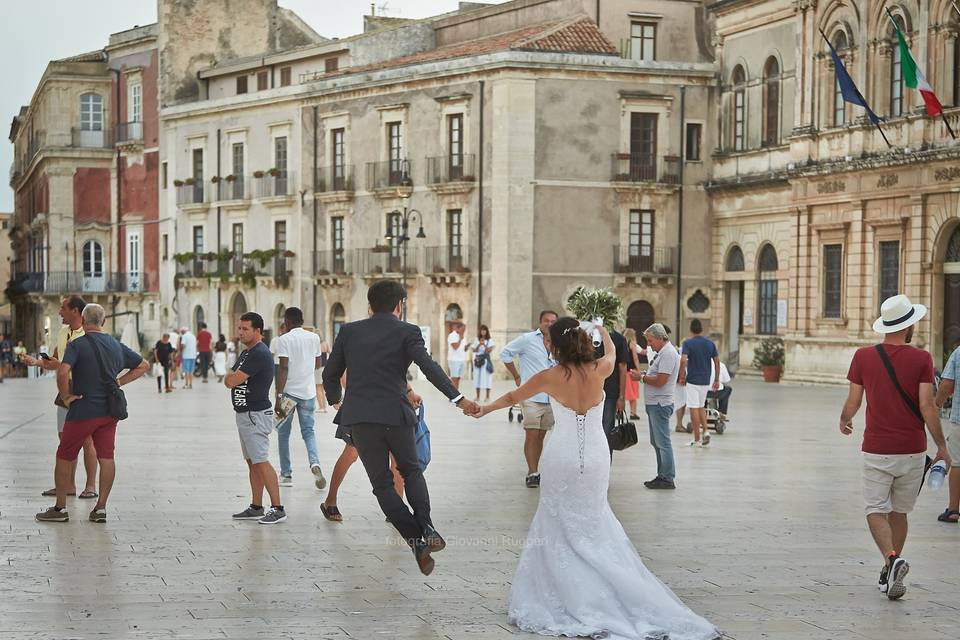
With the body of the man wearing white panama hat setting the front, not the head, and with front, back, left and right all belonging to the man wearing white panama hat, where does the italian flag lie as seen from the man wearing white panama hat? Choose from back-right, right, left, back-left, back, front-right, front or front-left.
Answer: front

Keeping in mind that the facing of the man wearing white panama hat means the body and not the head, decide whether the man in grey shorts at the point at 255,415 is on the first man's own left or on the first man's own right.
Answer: on the first man's own left

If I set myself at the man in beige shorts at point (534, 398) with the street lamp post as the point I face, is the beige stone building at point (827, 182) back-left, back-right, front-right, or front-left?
front-right

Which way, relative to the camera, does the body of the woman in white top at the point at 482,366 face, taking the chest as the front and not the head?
toward the camera

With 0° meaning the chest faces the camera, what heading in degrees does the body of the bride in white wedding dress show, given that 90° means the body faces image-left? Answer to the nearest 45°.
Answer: approximately 180°

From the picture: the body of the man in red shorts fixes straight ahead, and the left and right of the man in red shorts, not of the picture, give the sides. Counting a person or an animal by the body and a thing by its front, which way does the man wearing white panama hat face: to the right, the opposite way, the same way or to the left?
to the right

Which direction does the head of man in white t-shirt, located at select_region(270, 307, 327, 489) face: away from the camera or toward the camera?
away from the camera

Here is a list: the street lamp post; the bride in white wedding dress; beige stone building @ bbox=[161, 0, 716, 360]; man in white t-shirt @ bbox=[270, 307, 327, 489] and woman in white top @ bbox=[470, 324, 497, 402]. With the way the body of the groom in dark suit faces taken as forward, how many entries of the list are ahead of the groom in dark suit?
4

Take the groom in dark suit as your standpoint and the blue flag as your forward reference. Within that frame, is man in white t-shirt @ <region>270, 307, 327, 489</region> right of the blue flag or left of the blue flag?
left

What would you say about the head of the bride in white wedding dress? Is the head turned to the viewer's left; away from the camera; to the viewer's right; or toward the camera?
away from the camera

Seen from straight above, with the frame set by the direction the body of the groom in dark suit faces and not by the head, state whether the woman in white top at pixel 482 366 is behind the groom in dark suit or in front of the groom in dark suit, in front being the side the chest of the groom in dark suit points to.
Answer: in front

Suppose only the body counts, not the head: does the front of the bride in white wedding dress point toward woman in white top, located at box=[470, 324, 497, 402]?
yes

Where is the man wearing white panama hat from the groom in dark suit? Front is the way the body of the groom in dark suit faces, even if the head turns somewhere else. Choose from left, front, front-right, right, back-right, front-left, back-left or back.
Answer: right
